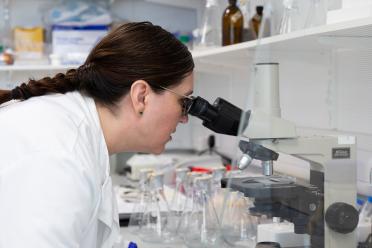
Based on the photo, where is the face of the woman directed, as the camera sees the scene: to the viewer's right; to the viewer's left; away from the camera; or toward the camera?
to the viewer's right

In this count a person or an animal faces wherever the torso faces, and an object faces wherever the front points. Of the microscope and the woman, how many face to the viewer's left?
1

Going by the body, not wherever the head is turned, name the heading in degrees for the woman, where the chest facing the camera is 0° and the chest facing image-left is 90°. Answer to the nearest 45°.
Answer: approximately 270°

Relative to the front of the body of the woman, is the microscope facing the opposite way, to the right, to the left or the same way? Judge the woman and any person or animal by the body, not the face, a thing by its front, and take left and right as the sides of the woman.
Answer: the opposite way

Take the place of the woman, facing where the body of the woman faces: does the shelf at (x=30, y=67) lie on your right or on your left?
on your left

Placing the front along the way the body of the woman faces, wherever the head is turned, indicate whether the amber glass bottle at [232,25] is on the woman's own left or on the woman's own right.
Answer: on the woman's own left

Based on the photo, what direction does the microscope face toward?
to the viewer's left

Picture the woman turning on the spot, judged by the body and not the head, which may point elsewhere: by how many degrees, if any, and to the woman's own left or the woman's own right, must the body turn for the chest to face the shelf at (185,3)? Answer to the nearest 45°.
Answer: approximately 90° to the woman's own left

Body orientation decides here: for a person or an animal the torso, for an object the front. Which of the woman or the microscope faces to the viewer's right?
the woman
